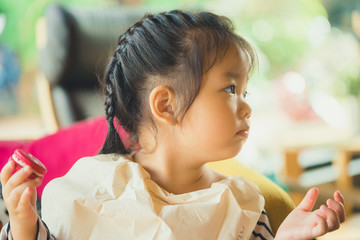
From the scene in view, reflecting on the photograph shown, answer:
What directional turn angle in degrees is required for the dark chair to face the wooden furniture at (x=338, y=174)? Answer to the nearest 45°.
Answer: approximately 45° to its left

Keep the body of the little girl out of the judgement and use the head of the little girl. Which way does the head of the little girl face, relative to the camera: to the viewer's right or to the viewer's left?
to the viewer's right

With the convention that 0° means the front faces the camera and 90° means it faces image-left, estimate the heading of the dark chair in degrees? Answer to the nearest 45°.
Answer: approximately 315°

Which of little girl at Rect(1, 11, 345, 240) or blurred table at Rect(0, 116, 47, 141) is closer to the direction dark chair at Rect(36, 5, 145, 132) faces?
the little girl
